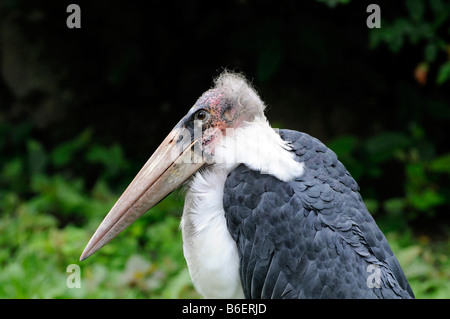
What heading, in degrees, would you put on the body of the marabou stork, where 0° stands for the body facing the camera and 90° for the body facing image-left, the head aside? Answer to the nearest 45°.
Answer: approximately 90°

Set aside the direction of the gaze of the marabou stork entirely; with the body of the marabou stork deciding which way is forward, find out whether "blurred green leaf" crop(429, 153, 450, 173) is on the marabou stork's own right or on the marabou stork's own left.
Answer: on the marabou stork's own right

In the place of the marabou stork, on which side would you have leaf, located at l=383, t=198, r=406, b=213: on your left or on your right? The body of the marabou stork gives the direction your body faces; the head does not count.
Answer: on your right

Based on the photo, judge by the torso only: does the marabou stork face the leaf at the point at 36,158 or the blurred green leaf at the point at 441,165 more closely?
the leaf

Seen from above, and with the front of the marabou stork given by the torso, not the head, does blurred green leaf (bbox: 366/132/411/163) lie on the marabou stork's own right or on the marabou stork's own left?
on the marabou stork's own right

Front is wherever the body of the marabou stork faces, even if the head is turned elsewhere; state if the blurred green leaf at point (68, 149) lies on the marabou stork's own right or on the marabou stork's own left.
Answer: on the marabou stork's own right

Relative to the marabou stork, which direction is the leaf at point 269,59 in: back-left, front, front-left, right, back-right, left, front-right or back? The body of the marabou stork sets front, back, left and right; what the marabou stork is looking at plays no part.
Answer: right

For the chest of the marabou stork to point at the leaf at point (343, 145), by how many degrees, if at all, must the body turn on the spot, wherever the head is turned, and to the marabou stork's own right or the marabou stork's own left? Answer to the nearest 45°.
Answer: approximately 90° to the marabou stork's own right
